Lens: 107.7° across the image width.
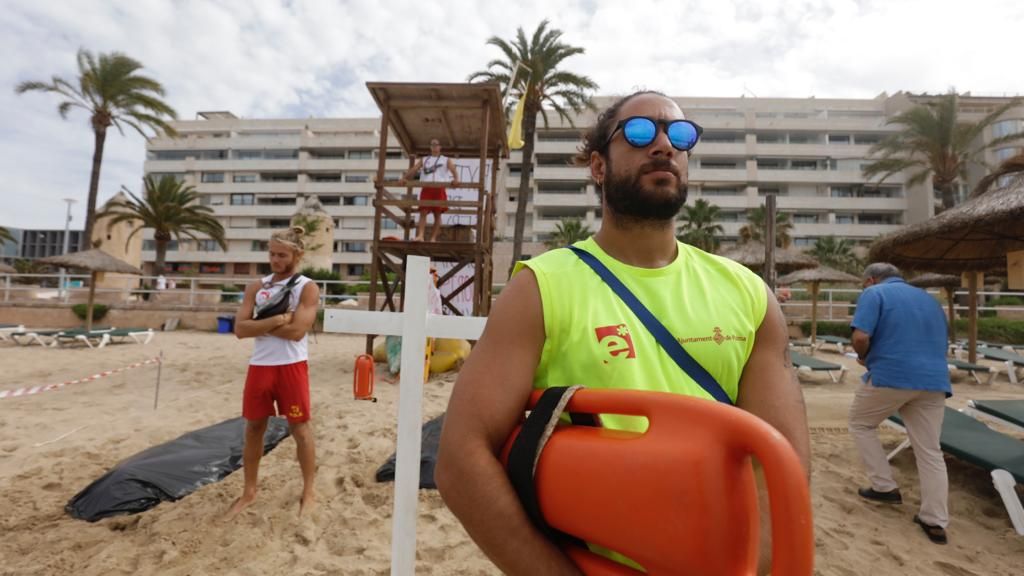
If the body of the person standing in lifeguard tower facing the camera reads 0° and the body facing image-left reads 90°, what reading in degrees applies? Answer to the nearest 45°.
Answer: approximately 0°

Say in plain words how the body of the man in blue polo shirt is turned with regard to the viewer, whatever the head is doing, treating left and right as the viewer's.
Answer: facing away from the viewer and to the left of the viewer

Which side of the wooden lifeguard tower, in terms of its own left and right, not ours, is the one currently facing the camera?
front

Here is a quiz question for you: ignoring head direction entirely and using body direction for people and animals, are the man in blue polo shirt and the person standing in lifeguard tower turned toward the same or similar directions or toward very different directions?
very different directions

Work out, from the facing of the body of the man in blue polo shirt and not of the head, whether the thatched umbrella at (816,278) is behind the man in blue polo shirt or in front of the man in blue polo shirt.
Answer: in front

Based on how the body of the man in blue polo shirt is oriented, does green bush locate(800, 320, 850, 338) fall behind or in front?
in front

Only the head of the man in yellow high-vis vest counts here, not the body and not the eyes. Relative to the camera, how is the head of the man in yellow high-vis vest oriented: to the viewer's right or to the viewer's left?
to the viewer's right

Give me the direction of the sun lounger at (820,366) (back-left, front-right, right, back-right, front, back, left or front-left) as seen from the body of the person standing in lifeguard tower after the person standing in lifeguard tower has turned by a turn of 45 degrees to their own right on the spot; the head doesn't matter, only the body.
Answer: back-left

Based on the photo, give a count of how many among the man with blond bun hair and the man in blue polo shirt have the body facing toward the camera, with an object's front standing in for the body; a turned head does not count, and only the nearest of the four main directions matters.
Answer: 1

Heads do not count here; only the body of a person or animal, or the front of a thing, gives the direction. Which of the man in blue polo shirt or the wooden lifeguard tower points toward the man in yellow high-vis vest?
the wooden lifeguard tower

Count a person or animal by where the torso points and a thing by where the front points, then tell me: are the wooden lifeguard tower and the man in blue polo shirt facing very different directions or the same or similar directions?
very different directions

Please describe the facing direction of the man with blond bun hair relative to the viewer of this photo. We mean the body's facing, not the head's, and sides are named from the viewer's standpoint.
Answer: facing the viewer

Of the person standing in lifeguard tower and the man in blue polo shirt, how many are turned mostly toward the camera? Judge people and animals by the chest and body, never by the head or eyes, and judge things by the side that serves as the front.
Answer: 1

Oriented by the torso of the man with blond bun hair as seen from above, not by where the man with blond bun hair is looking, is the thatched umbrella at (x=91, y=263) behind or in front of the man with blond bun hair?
behind

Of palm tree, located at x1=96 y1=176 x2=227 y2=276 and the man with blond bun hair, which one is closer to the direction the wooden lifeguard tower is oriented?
the man with blond bun hair
